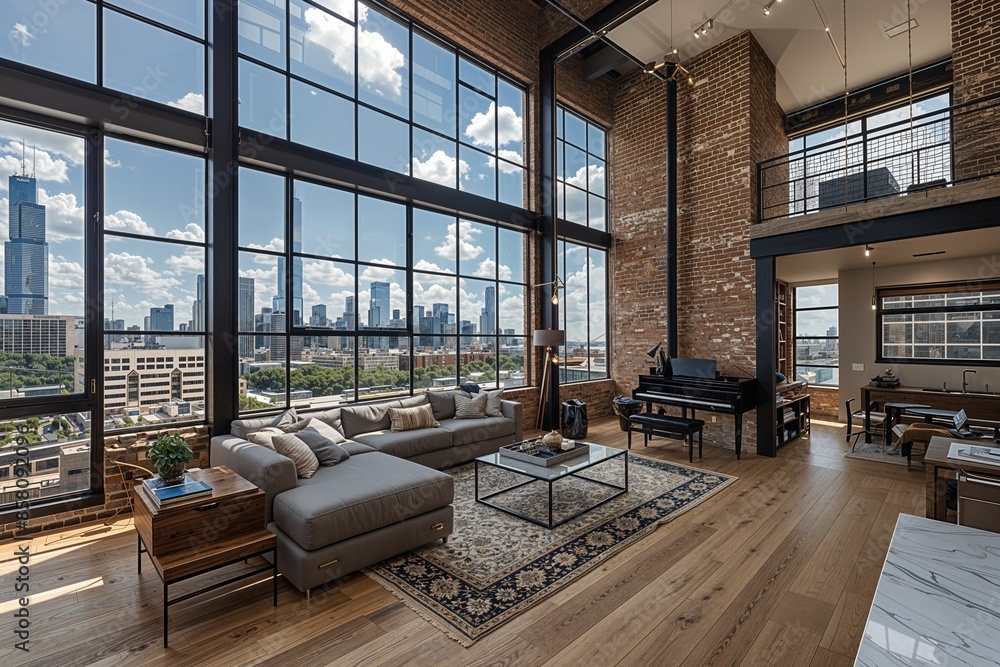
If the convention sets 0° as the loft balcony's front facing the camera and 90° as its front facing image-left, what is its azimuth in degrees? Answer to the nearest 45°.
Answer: approximately 45°

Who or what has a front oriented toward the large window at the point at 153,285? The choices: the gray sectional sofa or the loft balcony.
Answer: the loft balcony

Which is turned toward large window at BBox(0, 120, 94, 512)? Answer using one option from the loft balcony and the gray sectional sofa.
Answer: the loft balcony

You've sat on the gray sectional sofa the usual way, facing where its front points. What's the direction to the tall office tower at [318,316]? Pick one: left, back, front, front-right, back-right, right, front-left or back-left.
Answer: back-left

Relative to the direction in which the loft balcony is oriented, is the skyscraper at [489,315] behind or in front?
behind

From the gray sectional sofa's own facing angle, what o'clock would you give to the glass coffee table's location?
The glass coffee table is roughly at 10 o'clock from the gray sectional sofa.

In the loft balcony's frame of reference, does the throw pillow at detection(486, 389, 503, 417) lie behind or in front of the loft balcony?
in front

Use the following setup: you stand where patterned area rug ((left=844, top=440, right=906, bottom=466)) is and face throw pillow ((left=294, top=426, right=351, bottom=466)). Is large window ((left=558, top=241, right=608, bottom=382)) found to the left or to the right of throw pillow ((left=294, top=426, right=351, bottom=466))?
right

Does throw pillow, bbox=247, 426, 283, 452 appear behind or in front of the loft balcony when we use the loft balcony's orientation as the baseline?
in front

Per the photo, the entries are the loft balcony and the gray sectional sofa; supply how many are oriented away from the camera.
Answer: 0

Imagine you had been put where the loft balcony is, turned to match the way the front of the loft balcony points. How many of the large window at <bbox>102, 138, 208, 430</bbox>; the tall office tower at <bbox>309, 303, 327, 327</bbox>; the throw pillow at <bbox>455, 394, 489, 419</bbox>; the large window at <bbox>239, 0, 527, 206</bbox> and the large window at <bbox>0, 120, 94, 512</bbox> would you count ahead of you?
5

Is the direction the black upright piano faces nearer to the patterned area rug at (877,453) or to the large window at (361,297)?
the large window

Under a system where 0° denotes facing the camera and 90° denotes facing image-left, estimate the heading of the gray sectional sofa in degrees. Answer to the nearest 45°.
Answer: approximately 315°

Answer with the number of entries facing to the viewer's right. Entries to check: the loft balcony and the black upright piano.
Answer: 0
